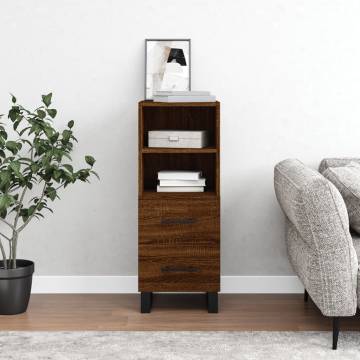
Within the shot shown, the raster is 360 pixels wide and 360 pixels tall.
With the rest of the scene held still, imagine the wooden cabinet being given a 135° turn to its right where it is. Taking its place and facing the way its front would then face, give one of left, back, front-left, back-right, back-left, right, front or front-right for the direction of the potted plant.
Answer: front-left

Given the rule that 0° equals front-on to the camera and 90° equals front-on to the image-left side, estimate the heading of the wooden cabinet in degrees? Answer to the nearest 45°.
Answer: approximately 0°

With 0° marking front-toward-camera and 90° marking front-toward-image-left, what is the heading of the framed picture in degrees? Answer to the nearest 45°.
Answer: approximately 0°

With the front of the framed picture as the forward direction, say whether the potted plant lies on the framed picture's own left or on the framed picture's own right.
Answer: on the framed picture's own right

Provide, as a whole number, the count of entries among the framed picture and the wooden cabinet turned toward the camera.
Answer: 2
